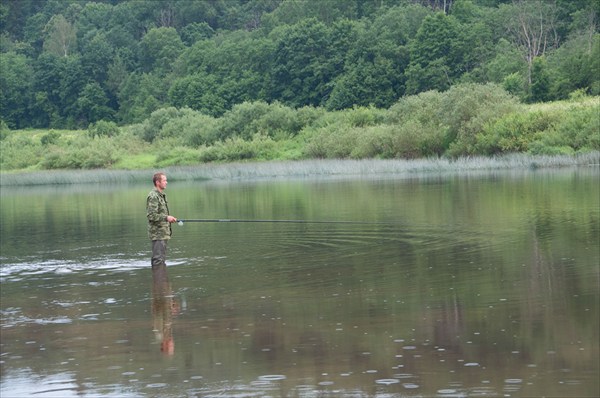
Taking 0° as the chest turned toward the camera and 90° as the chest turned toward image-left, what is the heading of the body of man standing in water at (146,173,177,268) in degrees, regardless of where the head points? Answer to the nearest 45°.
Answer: approximately 270°
